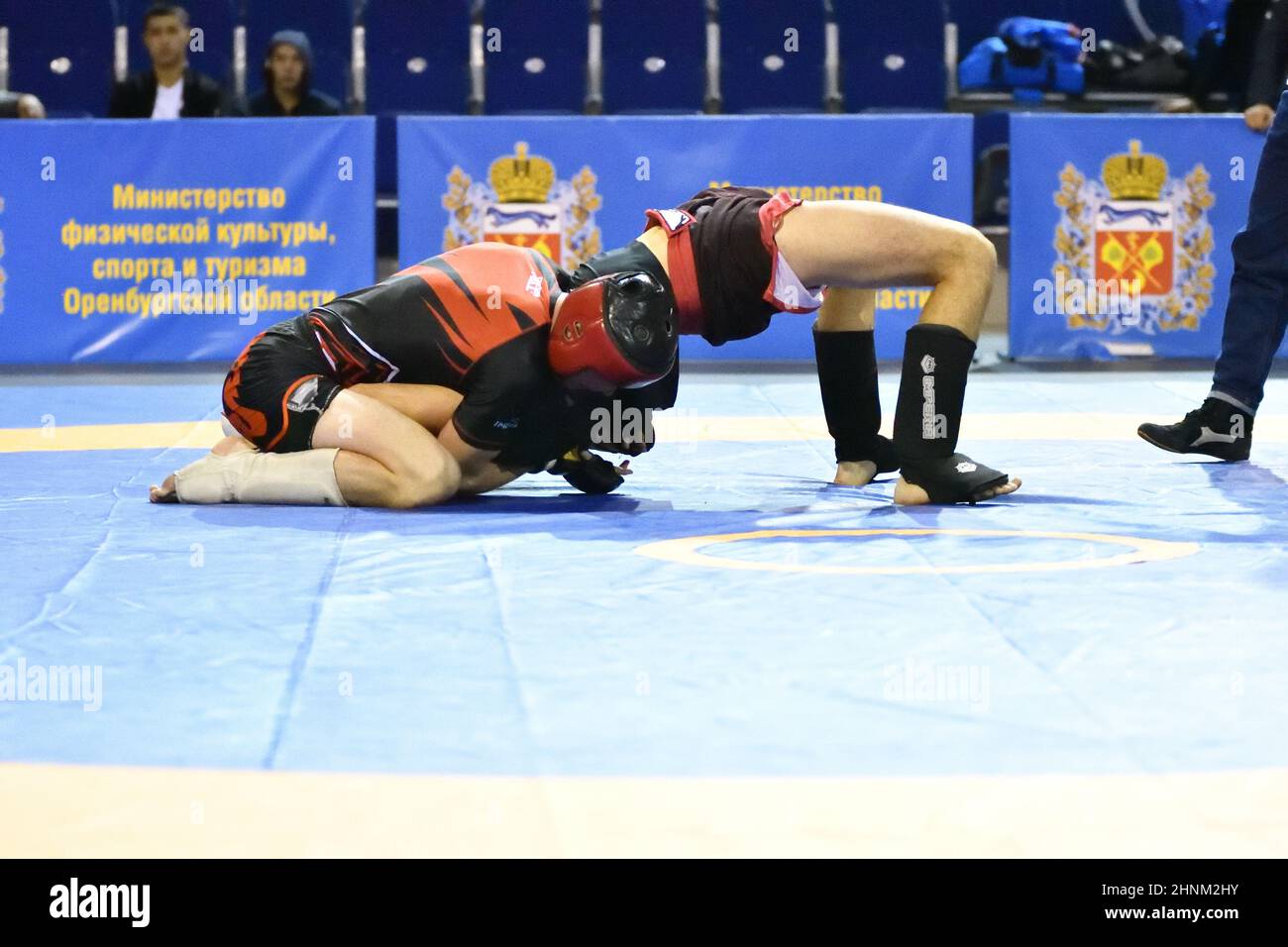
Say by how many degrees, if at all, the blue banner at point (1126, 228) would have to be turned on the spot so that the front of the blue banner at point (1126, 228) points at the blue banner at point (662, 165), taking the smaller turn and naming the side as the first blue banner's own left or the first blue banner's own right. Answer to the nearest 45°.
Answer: approximately 90° to the first blue banner's own right

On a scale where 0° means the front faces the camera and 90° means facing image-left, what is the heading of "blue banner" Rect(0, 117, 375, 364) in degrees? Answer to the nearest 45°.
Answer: approximately 0°

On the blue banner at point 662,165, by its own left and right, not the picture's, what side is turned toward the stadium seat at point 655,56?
back

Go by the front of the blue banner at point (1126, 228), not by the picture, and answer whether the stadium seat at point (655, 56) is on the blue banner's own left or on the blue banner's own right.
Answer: on the blue banner's own right
